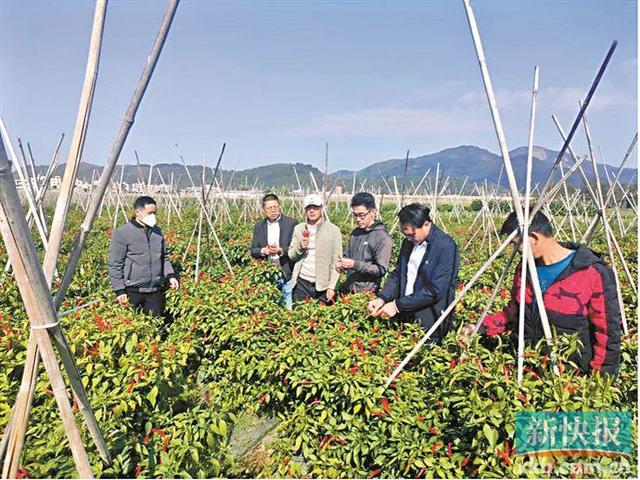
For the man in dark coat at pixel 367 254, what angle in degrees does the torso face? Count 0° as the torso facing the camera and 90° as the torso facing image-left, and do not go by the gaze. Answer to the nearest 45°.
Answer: approximately 45°

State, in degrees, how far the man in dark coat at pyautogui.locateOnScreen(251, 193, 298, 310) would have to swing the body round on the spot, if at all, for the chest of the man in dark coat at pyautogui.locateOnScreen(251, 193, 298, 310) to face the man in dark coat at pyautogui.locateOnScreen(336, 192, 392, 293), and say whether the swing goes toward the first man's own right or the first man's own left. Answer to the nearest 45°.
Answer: approximately 45° to the first man's own left

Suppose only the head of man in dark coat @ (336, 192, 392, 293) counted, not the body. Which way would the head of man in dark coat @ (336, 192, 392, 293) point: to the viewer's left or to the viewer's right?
to the viewer's left

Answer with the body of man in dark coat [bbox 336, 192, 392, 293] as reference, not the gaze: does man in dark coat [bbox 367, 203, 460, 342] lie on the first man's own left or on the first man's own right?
on the first man's own left
